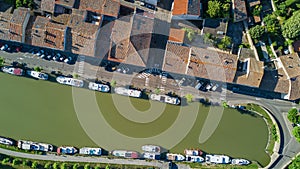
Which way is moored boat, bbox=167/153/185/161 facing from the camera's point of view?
to the viewer's right

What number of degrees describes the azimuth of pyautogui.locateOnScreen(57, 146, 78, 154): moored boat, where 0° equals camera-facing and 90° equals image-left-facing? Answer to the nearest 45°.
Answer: approximately 270°

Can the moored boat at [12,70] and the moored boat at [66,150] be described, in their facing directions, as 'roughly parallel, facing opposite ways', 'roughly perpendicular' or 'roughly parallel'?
roughly parallel, facing opposite ways

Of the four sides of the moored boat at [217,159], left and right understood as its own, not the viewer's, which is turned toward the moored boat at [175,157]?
back

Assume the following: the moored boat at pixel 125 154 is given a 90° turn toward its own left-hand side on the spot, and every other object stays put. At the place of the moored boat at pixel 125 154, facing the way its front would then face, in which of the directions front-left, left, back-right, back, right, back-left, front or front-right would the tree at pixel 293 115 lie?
left

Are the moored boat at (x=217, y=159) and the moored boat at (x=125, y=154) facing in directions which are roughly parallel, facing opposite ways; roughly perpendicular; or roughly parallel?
roughly parallel

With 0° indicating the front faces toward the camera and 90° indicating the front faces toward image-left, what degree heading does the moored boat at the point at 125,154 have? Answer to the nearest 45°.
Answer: approximately 90°

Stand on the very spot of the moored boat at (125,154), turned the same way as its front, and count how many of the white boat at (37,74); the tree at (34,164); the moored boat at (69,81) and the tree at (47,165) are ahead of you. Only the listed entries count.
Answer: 4

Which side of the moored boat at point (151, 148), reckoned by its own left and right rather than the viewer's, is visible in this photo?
left

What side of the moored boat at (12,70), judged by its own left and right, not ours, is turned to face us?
left
